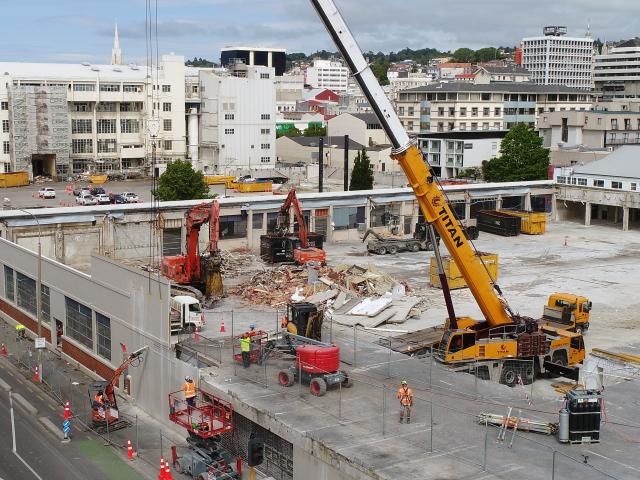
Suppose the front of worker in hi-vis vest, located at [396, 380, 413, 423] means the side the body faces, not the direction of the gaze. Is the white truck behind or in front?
behind

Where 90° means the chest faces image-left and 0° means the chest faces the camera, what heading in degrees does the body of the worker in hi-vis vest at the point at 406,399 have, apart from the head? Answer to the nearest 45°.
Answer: approximately 0°

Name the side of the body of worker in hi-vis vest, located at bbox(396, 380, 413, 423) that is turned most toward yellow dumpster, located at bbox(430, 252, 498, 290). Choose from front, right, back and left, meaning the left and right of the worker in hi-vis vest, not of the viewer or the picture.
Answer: back

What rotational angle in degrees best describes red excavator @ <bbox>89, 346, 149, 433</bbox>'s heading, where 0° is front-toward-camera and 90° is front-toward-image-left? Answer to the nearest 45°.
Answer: approximately 270°

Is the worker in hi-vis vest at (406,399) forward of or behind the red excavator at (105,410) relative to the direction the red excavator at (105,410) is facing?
forward

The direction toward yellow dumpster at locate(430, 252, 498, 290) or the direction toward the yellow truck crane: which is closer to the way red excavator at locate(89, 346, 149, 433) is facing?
the yellow truck crane

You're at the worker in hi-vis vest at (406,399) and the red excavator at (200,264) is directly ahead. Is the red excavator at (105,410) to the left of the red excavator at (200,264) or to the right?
left

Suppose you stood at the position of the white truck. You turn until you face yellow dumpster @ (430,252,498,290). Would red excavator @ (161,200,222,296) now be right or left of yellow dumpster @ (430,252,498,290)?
left

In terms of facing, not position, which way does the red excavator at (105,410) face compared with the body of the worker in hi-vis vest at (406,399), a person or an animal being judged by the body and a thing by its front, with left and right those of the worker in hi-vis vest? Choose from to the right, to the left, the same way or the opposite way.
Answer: to the left

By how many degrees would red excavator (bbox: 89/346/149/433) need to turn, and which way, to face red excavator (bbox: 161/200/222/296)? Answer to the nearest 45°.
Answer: approximately 90° to its left

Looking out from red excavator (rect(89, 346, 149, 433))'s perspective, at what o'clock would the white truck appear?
The white truck is roughly at 10 o'clock from the red excavator.

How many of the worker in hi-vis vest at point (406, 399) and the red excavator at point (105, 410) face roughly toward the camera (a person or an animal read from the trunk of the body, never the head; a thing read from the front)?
1

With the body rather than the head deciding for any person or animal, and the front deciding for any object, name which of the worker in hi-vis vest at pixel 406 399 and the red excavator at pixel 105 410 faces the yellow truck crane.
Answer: the red excavator

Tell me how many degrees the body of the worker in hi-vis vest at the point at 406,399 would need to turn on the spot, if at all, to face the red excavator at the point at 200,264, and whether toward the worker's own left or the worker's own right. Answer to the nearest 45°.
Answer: approximately 135° to the worker's own right
